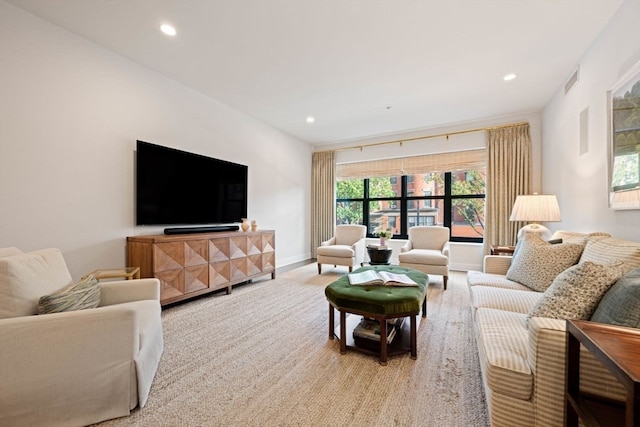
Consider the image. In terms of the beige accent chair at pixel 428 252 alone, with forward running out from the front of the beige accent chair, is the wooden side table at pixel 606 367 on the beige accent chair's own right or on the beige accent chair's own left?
on the beige accent chair's own left

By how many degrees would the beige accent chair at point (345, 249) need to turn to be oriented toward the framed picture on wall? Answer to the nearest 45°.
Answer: approximately 90° to its left

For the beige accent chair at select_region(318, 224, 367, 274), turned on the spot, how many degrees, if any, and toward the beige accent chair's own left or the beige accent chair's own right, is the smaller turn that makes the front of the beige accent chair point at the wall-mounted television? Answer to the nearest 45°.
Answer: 0° — it already faces it

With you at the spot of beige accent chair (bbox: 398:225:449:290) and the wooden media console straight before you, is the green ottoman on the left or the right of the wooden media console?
left

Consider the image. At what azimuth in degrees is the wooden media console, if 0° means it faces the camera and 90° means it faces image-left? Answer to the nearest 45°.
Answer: approximately 315°

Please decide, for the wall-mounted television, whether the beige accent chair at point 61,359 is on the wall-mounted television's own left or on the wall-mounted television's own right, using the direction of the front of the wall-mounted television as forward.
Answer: on the wall-mounted television's own right

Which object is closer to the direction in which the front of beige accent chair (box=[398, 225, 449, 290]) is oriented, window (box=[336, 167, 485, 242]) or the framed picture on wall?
the framed picture on wall

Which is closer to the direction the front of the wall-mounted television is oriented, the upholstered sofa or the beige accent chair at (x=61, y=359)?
the upholstered sofa

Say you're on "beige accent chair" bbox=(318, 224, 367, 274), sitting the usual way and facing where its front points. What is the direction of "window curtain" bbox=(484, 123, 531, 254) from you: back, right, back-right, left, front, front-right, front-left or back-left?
back-left

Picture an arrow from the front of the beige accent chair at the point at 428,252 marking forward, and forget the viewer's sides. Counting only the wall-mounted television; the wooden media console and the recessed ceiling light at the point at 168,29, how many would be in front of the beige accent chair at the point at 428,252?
3

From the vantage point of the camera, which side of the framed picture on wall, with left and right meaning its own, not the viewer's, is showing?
left

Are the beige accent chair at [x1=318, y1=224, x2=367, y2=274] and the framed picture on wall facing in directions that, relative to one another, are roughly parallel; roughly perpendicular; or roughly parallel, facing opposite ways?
roughly perpendicular

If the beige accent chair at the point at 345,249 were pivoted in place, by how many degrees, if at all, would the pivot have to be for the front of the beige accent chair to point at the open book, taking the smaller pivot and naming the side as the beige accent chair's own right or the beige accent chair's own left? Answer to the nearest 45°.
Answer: approximately 45° to the beige accent chair's own left
